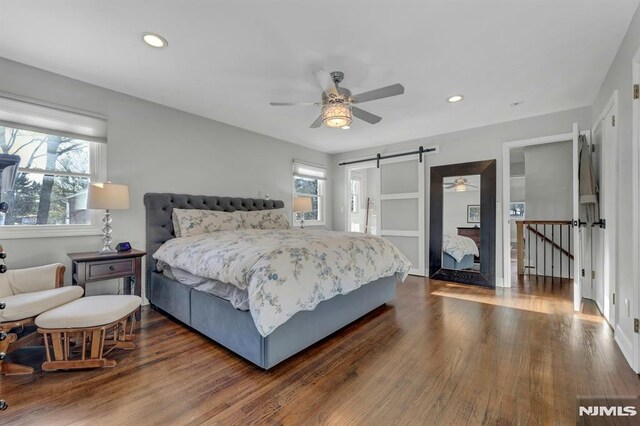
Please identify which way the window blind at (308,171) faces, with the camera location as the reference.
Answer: facing the viewer and to the right of the viewer

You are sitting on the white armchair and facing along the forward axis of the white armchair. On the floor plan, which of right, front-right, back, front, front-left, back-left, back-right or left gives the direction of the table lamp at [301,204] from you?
front-left

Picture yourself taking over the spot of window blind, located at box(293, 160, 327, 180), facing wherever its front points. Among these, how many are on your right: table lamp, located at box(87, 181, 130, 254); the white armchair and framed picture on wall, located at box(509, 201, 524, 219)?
2

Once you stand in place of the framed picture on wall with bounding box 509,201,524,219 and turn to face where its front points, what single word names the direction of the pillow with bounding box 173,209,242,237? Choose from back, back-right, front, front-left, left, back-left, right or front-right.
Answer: front-right

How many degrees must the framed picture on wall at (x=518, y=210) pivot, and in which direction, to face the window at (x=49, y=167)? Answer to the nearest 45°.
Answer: approximately 45° to its right

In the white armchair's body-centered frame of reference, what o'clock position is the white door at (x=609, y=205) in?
The white door is roughly at 12 o'clock from the white armchair.

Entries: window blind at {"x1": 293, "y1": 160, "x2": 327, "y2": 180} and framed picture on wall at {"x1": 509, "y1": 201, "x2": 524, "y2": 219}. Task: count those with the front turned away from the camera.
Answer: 0

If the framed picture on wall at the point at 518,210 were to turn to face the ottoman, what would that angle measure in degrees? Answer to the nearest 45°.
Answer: approximately 45° to its right

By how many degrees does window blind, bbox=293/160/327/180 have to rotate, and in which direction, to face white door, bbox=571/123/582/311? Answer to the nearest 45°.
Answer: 0° — it already faces it

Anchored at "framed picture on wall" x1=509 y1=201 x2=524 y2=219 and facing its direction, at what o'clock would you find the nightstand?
The nightstand is roughly at 1 o'clock from the framed picture on wall.

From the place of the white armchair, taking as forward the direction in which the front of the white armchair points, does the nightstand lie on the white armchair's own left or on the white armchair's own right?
on the white armchair's own left

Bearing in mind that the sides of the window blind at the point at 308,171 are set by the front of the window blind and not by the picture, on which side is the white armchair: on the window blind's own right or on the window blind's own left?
on the window blind's own right

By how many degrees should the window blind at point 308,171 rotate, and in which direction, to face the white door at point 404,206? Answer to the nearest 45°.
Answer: approximately 45° to its left

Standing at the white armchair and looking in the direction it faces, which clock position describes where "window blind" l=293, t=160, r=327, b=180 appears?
The window blind is roughly at 10 o'clock from the white armchair.

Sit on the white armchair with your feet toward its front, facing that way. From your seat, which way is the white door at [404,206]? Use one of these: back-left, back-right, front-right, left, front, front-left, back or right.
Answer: front-left
